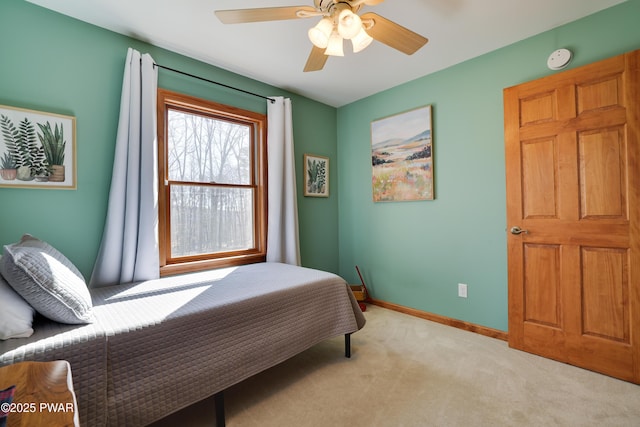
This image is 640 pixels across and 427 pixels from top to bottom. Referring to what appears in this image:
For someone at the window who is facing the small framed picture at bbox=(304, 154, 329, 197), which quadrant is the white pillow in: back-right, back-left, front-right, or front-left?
back-right

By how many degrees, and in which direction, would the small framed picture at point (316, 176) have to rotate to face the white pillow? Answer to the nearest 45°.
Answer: approximately 90° to its right

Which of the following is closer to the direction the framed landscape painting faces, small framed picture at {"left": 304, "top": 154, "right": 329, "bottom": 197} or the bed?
the bed

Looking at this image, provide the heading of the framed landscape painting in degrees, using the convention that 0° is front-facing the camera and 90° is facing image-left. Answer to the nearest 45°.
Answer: approximately 45°

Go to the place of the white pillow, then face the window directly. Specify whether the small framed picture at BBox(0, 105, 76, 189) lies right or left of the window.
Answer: left

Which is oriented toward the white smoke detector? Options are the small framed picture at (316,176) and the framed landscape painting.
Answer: the small framed picture

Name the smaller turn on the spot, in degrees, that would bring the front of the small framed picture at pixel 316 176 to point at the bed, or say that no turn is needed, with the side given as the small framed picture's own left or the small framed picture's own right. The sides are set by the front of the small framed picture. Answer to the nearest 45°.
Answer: approximately 45° to the small framed picture's own right

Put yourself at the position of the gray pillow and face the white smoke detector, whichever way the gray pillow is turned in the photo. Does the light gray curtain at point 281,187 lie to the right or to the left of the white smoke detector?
left

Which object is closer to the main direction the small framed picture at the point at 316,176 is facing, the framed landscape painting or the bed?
the framed landscape painting

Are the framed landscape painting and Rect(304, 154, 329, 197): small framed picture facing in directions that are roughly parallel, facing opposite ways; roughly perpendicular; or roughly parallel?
roughly perpendicular

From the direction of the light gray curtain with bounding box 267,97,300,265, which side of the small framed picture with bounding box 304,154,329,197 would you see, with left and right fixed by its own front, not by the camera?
right

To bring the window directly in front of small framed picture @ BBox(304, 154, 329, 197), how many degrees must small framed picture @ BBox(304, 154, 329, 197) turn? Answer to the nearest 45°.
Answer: approximately 90° to its right

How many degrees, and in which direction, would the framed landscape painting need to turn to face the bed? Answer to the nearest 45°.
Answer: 0° — it already faces it

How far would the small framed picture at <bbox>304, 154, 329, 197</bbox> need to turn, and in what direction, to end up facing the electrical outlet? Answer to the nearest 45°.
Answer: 0° — it already faces it
